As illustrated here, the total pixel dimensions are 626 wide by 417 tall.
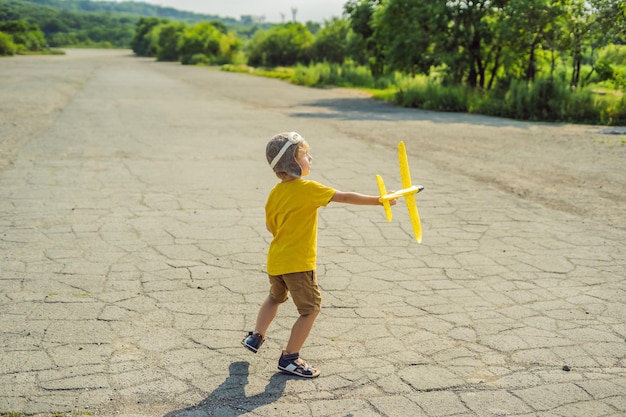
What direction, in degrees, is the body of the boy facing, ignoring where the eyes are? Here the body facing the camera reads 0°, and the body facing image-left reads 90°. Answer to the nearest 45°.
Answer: approximately 225°

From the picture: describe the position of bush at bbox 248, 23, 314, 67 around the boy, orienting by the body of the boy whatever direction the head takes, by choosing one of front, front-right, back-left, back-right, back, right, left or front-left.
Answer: front-left

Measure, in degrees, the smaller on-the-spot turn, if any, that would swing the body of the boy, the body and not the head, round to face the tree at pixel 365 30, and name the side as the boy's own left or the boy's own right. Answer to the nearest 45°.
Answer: approximately 45° to the boy's own left

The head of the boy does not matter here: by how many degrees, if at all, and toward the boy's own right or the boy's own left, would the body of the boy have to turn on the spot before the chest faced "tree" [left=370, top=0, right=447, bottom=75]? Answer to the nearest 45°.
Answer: approximately 45° to the boy's own left

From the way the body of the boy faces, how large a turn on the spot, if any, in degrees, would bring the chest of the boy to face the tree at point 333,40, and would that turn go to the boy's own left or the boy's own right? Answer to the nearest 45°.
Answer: approximately 45° to the boy's own left
